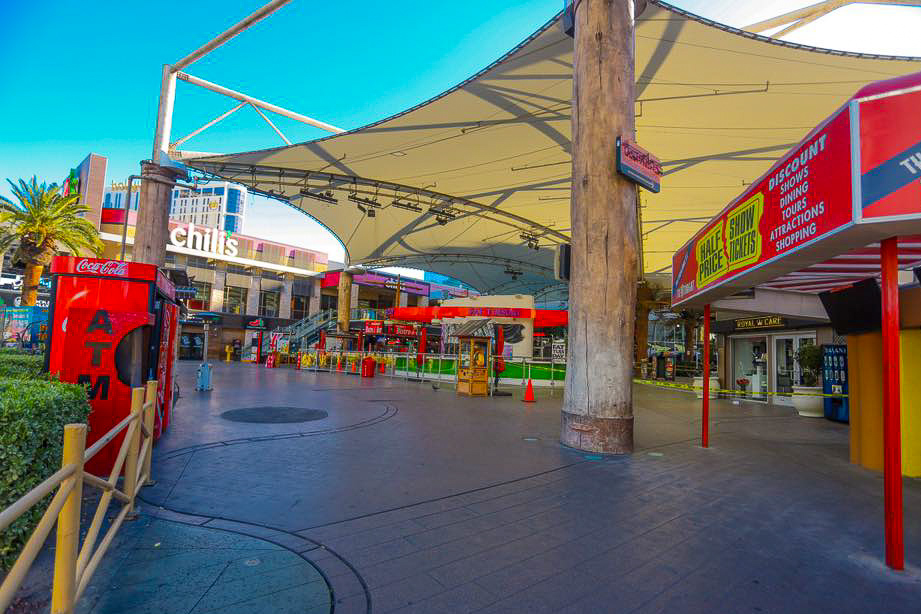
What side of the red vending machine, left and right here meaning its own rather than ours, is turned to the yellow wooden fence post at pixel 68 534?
right

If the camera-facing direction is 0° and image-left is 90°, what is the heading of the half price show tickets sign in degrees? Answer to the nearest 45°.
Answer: approximately 45°

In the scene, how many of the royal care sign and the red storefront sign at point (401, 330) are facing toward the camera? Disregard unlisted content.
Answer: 2

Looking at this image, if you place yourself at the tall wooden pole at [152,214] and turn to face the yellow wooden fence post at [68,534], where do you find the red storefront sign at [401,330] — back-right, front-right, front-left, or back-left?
back-left

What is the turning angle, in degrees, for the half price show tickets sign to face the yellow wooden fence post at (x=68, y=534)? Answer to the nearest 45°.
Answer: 0° — it already faces it

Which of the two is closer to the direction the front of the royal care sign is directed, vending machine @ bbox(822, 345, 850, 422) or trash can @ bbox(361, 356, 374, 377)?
the vending machine

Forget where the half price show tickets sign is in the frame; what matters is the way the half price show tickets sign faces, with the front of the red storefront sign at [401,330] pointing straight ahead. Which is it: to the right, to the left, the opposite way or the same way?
to the right

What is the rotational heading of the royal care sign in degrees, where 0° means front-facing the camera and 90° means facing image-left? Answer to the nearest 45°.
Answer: approximately 0°
